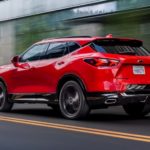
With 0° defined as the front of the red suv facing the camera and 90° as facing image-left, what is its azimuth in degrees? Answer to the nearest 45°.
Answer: approximately 135°
